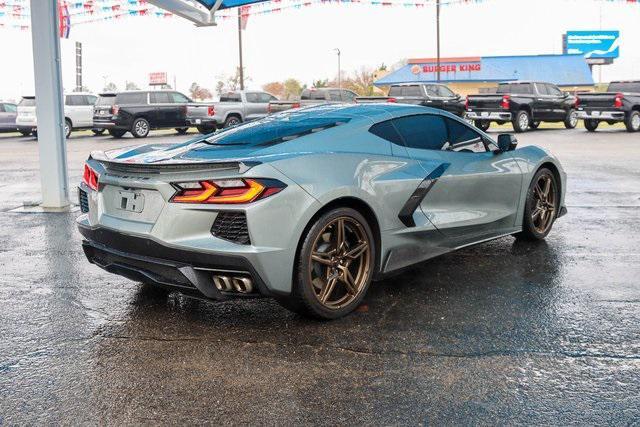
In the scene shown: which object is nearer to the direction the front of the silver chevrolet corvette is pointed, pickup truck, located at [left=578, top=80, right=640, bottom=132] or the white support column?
the pickup truck

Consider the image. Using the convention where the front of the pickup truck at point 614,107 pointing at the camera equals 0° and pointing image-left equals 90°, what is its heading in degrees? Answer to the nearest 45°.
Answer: approximately 225°

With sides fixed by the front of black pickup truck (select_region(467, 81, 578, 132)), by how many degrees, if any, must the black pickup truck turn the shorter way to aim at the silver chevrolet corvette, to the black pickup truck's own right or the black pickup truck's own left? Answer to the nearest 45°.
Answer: approximately 135° to the black pickup truck's own right

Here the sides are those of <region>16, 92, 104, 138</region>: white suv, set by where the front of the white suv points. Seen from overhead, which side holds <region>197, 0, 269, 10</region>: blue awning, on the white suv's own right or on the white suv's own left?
on the white suv's own right

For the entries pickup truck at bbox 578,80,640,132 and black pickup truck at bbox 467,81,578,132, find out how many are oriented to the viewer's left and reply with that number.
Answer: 0

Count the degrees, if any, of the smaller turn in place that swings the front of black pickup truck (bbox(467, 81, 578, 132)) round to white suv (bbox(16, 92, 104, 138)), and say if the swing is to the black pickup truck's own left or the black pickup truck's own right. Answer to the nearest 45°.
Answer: approximately 135° to the black pickup truck's own left

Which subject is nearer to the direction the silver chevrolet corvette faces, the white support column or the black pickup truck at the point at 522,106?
the black pickup truck

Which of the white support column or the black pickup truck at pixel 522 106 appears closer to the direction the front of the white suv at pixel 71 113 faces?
the black pickup truck

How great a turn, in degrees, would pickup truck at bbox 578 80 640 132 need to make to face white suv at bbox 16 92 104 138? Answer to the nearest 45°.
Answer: approximately 135° to its left

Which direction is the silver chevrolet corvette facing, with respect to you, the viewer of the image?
facing away from the viewer and to the right of the viewer

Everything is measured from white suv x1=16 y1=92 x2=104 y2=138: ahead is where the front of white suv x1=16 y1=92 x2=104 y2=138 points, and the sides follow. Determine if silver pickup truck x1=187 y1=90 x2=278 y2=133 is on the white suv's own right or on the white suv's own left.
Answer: on the white suv's own right

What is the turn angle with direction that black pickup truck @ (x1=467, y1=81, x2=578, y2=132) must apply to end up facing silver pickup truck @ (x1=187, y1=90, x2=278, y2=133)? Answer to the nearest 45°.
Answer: approximately 135° to its left
